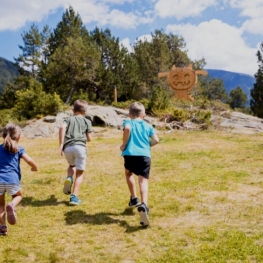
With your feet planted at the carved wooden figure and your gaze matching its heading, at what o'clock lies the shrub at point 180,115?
The shrub is roughly at 12 o'clock from the carved wooden figure.

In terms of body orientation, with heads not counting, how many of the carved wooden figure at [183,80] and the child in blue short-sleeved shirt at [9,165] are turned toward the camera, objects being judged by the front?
1

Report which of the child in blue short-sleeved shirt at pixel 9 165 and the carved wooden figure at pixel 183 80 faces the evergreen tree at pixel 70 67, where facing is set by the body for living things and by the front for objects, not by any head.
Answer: the child in blue short-sleeved shirt

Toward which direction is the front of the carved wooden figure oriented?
toward the camera

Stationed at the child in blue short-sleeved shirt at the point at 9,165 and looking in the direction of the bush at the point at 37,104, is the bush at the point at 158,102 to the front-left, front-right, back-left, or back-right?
front-right

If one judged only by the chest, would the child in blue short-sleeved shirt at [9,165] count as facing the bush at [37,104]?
yes

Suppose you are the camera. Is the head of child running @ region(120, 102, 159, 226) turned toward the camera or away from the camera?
away from the camera

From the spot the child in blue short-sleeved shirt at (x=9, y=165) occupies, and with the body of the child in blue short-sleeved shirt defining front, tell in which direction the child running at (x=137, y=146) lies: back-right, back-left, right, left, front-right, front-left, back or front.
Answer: right

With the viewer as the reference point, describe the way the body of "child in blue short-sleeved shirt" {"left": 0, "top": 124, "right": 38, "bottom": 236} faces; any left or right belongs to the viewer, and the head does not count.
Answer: facing away from the viewer

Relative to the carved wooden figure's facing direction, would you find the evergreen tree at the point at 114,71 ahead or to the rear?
to the rear
